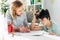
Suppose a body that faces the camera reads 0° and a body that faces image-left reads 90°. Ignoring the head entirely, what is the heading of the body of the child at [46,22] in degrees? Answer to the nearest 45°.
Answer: approximately 45°

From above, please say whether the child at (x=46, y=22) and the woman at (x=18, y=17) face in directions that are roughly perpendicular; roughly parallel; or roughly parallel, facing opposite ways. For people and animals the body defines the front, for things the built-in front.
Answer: roughly perpendicular

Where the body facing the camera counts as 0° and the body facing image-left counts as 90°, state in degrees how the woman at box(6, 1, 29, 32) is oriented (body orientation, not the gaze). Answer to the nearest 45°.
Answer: approximately 315°

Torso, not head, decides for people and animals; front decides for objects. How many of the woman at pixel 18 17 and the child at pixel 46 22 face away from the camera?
0
